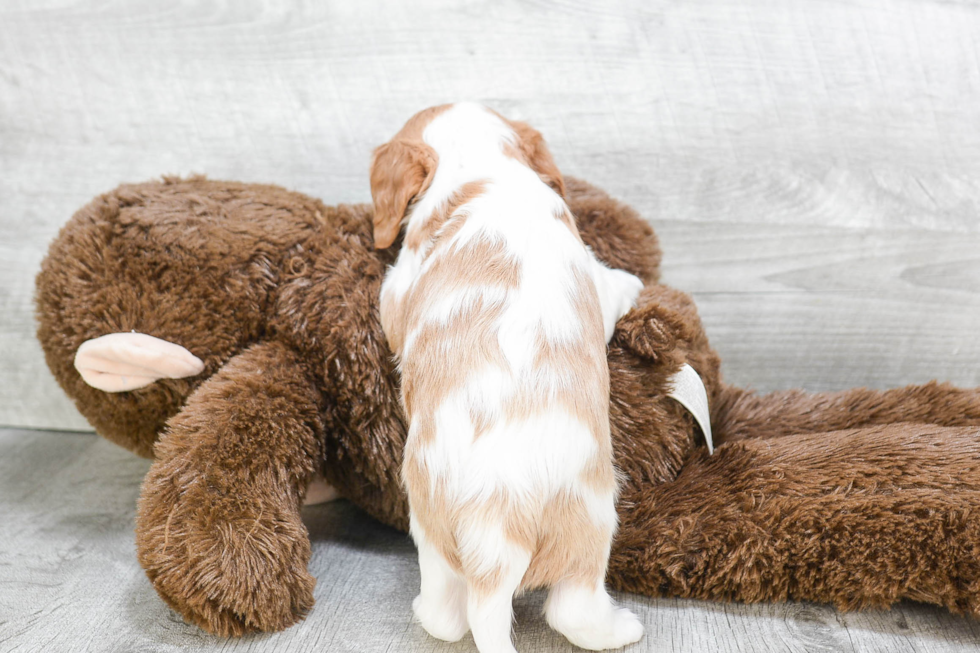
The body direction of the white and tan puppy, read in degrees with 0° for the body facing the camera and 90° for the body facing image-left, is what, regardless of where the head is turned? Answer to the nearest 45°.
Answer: approximately 180°
